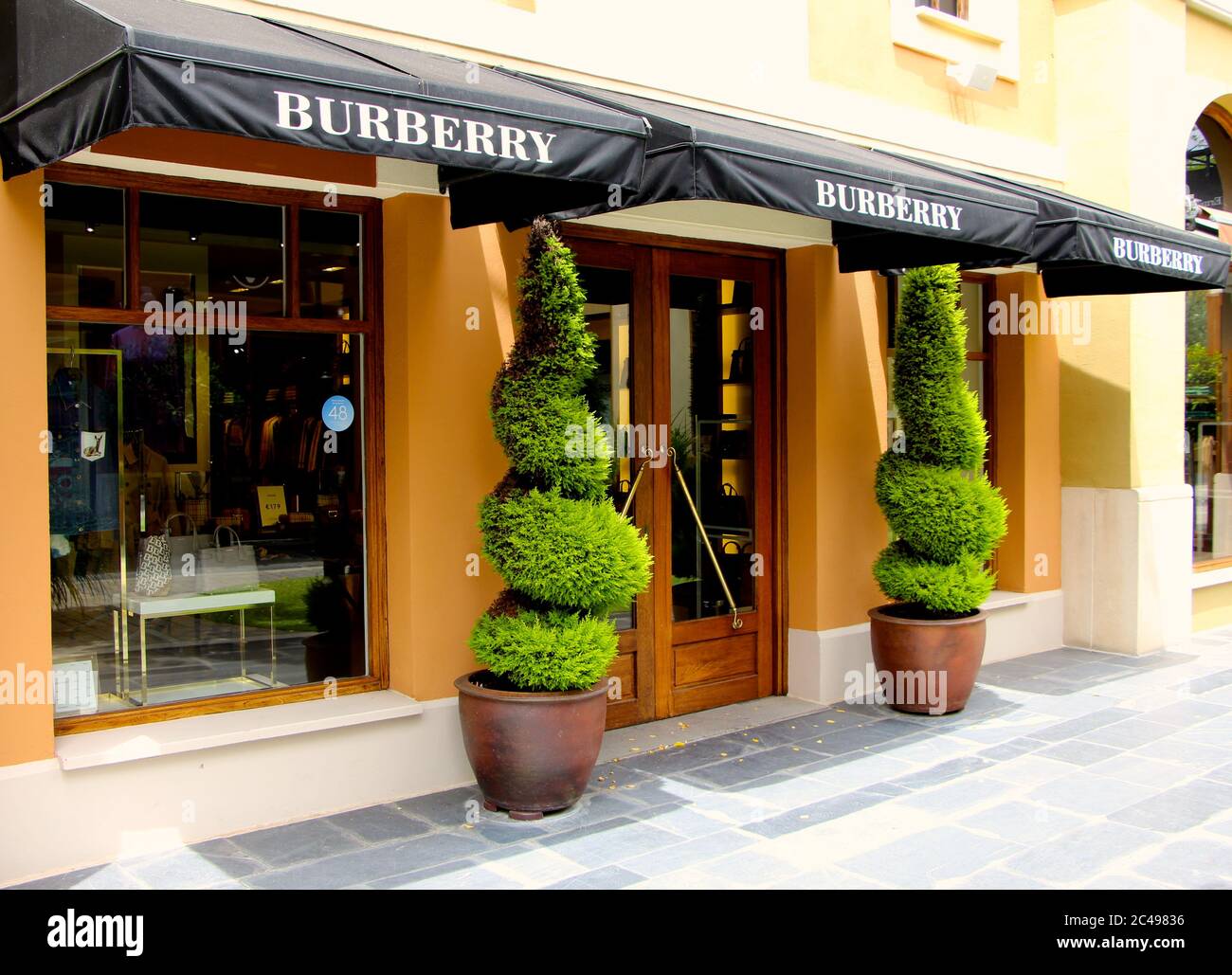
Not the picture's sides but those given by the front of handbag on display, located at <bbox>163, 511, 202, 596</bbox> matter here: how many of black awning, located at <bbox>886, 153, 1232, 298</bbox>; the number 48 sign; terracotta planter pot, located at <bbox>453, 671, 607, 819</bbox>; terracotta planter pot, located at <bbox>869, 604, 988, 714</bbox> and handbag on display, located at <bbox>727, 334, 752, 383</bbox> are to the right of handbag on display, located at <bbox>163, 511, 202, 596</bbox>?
0

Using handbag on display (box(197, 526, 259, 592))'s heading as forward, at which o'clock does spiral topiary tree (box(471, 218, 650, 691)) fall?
The spiral topiary tree is roughly at 10 o'clock from the handbag on display.

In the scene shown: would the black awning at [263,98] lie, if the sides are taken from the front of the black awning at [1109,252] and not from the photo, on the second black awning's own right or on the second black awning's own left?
on the second black awning's own right

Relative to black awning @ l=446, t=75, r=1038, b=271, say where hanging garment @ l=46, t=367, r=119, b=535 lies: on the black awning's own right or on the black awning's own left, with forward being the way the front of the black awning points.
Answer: on the black awning's own right

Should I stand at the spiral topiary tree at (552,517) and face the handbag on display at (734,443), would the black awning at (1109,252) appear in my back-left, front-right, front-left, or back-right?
front-right

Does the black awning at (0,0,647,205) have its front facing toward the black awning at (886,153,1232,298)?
no

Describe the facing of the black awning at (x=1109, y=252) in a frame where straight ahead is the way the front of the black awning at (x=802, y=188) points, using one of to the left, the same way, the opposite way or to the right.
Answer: the same way

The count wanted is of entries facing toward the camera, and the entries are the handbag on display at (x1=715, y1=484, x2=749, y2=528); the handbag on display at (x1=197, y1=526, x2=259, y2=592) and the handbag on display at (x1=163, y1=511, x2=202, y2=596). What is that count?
3

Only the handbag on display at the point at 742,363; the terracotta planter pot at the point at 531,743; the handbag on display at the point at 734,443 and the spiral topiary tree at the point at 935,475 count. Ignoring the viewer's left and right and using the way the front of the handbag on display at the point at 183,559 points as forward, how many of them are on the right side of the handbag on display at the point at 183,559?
0

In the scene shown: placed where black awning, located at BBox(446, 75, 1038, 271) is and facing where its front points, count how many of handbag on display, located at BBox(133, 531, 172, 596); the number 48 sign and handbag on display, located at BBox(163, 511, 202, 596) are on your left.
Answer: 0

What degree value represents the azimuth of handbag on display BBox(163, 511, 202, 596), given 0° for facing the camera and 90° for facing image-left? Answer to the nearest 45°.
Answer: approximately 0°

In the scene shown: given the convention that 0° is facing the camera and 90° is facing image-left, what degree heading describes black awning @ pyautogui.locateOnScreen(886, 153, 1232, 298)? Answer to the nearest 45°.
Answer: approximately 315°

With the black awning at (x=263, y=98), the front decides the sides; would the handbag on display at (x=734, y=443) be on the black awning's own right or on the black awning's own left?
on the black awning's own left

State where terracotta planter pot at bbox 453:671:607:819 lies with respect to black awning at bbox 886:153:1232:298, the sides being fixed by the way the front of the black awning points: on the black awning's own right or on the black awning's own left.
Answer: on the black awning's own right

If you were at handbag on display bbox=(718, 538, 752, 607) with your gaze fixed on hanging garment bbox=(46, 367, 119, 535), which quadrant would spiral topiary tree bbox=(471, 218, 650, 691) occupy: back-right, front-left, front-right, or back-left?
front-left

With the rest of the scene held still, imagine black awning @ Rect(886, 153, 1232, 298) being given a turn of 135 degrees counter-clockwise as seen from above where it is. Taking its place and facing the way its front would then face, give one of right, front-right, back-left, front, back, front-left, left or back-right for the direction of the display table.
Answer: back-left

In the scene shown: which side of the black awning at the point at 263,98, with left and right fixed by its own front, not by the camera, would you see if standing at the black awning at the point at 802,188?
left

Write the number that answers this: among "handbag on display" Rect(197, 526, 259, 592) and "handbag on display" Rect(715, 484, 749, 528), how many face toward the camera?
2

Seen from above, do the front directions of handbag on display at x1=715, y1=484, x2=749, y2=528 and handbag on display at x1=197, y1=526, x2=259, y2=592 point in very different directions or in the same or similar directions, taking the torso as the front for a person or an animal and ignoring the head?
same or similar directions

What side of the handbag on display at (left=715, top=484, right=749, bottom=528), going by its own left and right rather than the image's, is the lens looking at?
front

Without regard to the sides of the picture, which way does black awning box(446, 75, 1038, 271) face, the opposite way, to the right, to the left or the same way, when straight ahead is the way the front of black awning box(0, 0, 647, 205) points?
the same way

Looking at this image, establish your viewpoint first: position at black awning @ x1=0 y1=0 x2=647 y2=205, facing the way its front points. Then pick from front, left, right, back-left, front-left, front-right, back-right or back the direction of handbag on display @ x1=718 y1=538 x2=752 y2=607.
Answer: left
